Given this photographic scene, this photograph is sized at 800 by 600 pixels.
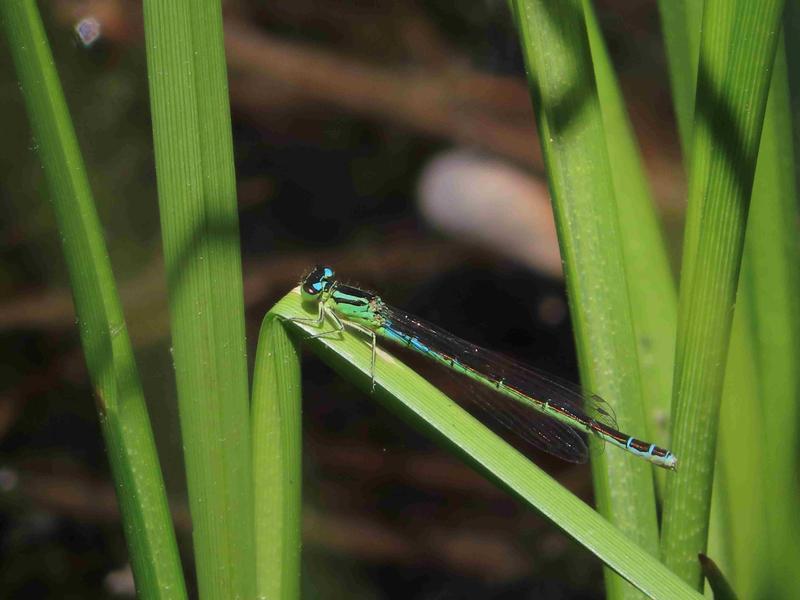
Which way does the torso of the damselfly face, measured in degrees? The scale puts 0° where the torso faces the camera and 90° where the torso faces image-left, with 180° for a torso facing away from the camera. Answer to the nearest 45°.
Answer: approximately 90°

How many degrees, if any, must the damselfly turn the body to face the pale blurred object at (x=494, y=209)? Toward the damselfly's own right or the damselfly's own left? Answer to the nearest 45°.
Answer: approximately 90° to the damselfly's own right

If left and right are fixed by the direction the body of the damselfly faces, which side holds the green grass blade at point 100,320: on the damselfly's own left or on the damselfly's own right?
on the damselfly's own left

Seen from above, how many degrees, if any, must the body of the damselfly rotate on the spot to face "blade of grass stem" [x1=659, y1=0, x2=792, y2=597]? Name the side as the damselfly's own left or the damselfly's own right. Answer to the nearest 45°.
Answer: approximately 135° to the damselfly's own left

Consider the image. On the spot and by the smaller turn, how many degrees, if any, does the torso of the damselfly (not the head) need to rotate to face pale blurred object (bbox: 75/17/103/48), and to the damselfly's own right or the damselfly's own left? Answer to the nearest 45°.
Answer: approximately 45° to the damselfly's own right
